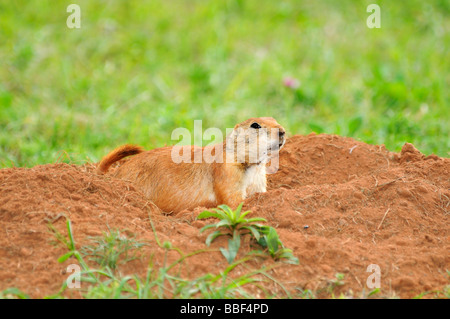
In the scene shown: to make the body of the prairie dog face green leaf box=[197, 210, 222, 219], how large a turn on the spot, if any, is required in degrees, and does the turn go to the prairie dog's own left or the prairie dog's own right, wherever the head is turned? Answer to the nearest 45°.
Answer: approximately 90° to the prairie dog's own right

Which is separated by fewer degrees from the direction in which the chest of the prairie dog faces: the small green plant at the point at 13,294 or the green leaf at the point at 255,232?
the green leaf

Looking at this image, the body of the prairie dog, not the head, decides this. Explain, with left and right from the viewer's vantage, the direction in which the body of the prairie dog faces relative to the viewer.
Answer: facing to the right of the viewer

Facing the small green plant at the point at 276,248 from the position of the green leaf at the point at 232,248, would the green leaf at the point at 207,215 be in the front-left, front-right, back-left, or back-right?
back-left

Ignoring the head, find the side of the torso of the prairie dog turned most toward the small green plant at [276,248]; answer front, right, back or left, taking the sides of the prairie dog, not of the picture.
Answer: right

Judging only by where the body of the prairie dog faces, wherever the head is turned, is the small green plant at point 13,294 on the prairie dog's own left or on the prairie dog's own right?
on the prairie dog's own right

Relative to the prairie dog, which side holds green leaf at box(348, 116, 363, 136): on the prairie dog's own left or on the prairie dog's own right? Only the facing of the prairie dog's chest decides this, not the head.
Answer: on the prairie dog's own left

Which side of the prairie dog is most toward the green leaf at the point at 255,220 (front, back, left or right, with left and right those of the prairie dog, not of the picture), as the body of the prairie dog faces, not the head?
right

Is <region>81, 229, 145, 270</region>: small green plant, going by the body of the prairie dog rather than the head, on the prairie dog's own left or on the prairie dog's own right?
on the prairie dog's own right

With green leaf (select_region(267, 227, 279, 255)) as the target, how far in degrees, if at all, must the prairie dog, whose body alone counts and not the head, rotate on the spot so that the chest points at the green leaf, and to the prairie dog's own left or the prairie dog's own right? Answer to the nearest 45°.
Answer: approximately 90° to the prairie dog's own right

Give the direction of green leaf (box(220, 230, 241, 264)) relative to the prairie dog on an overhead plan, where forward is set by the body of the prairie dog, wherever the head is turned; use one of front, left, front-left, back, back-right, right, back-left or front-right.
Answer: right
